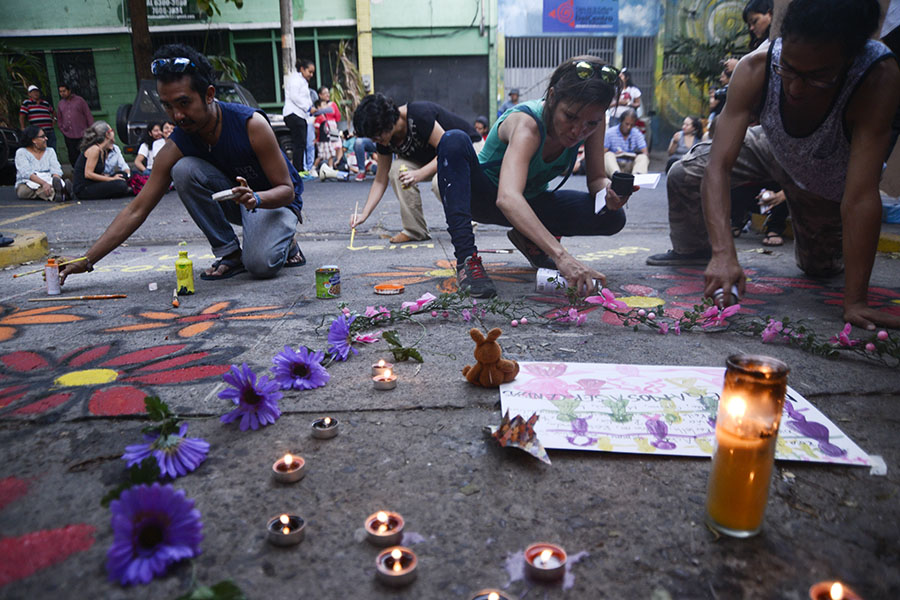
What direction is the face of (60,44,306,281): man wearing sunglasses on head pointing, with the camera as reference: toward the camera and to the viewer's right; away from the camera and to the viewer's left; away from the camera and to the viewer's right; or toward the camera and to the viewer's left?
toward the camera and to the viewer's left

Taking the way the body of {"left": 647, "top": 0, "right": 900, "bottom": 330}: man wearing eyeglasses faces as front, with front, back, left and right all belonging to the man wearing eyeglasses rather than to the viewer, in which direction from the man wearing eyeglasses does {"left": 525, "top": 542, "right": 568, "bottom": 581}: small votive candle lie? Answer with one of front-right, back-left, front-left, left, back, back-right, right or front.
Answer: front-left

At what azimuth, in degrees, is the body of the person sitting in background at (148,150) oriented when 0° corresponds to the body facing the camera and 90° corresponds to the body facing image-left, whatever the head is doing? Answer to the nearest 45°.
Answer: approximately 315°

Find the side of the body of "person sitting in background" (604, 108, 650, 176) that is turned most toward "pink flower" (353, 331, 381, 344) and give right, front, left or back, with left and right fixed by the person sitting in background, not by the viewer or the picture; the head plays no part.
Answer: front

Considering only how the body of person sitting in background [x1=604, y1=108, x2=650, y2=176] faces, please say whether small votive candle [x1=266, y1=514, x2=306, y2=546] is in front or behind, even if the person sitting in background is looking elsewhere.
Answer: in front

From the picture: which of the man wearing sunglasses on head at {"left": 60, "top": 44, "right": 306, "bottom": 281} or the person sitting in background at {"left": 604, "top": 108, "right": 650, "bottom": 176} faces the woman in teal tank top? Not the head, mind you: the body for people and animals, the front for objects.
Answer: the person sitting in background

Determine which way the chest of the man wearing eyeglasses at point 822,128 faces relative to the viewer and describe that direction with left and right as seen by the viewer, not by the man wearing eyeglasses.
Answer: facing the viewer and to the left of the viewer

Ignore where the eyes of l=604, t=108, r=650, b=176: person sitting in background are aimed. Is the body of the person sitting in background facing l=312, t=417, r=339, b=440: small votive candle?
yes

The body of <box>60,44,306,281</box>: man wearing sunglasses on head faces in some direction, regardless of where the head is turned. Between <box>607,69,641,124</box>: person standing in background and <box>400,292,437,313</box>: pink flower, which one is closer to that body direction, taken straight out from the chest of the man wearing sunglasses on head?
the pink flower

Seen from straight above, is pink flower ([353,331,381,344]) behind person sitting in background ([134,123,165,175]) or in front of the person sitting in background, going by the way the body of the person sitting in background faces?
in front

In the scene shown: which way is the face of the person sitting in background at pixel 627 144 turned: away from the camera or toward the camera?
toward the camera

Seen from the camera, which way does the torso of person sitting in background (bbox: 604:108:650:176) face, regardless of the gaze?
toward the camera

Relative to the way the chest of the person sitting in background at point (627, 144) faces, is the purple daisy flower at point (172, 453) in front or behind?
in front

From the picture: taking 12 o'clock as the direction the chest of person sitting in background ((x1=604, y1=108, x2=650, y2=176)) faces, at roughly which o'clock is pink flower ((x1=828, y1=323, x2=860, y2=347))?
The pink flower is roughly at 12 o'clock from the person sitting in background.

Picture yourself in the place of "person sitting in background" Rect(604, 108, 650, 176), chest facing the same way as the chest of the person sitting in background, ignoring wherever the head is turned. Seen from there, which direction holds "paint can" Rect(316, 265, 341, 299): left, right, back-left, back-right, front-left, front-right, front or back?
front

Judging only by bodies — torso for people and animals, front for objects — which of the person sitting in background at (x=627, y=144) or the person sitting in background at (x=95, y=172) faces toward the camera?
the person sitting in background at (x=627, y=144)
